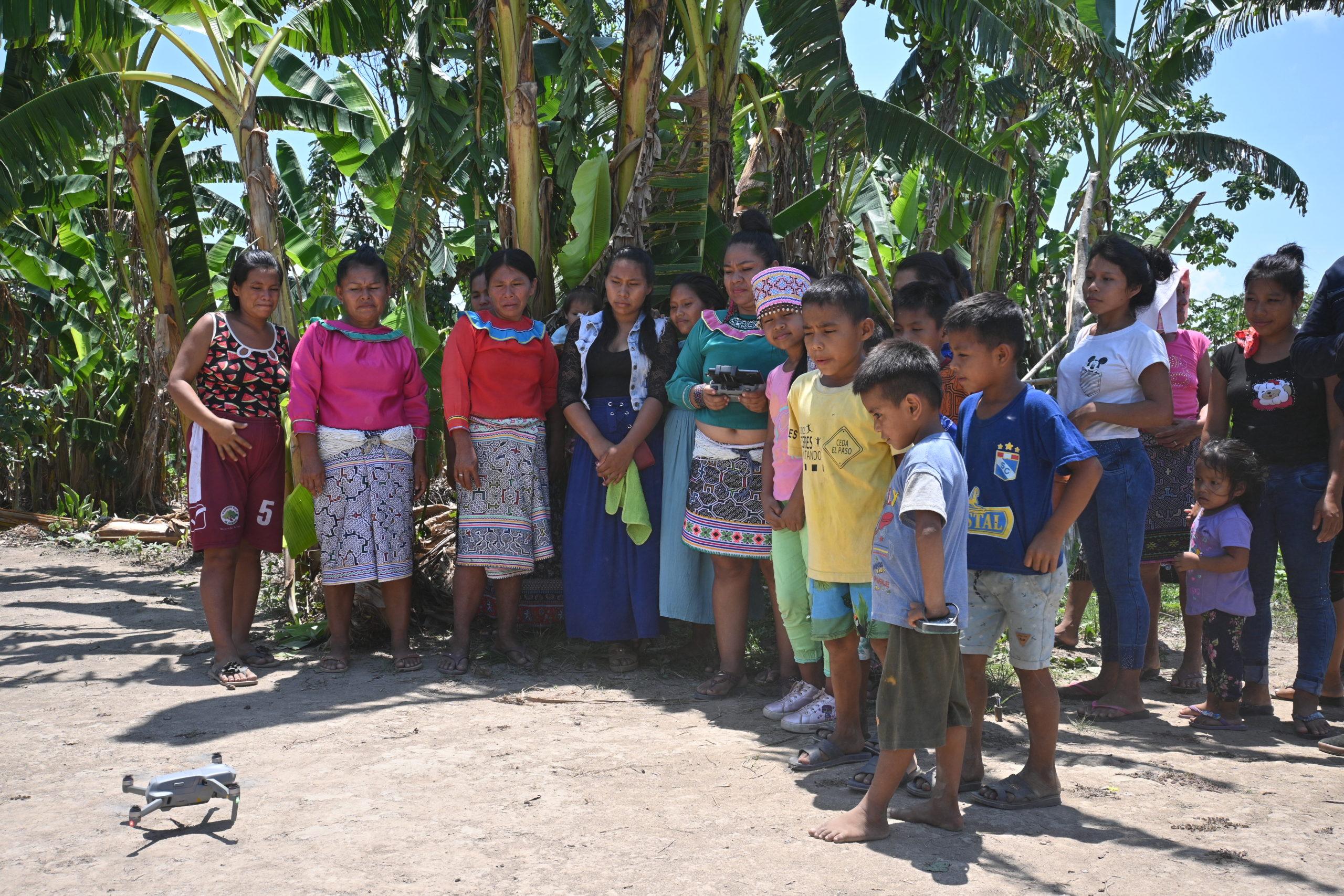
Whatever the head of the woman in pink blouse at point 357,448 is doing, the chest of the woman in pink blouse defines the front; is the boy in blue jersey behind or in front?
in front

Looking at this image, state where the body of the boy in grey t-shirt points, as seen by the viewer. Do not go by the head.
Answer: to the viewer's left

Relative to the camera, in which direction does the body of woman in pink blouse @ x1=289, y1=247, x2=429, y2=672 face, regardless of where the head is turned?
toward the camera

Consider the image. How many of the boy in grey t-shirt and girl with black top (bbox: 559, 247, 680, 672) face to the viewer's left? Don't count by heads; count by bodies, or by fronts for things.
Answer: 1

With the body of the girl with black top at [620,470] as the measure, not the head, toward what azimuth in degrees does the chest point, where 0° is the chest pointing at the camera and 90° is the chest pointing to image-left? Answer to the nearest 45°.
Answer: approximately 0°

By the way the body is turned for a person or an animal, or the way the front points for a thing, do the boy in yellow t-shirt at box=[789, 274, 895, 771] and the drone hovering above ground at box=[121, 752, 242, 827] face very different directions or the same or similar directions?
very different directions

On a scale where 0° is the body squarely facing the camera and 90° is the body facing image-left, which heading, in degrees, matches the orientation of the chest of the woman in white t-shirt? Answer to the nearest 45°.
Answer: approximately 45°

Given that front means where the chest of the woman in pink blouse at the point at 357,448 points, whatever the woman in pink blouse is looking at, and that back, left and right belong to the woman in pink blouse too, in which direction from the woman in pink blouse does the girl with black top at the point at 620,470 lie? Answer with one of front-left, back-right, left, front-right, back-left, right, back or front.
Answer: left

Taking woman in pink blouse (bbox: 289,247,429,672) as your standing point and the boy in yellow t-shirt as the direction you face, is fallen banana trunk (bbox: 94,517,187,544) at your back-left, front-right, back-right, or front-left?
back-left

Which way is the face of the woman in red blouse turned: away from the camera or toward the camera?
toward the camera

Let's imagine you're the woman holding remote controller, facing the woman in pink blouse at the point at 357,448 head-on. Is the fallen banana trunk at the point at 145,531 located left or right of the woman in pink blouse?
right

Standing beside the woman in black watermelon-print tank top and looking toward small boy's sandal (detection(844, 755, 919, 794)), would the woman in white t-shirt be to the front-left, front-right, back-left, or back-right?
front-left

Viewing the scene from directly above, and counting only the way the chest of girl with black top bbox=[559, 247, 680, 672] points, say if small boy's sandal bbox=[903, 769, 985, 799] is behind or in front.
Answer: in front

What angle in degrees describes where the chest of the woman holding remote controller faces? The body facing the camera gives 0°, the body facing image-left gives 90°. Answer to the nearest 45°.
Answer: approximately 45°

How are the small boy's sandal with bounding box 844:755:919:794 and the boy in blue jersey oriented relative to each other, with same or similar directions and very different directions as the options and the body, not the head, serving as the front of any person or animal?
same or similar directions
